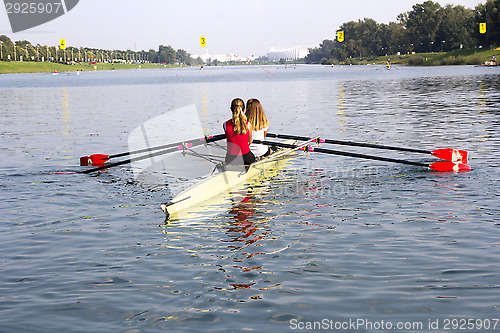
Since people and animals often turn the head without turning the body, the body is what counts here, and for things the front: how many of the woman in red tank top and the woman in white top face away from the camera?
2

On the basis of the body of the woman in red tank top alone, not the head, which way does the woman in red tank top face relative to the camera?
away from the camera

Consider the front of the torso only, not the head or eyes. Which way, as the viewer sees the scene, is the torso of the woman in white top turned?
away from the camera

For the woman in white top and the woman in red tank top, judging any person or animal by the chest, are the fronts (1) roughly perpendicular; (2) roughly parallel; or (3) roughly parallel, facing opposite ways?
roughly parallel

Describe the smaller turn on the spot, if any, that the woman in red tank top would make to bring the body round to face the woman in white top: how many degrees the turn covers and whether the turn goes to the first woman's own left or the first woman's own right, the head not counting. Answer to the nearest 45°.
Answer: approximately 45° to the first woman's own right
